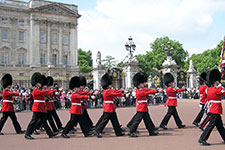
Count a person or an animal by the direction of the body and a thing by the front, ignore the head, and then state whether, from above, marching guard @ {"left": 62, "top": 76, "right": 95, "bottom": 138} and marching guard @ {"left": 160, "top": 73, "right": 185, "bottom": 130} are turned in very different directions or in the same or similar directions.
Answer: same or similar directions

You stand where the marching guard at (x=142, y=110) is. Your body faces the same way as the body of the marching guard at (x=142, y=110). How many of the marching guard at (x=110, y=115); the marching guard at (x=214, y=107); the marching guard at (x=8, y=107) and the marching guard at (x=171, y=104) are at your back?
2

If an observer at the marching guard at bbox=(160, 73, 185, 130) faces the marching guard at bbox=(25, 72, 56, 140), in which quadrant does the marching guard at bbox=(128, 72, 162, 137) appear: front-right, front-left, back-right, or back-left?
front-left
